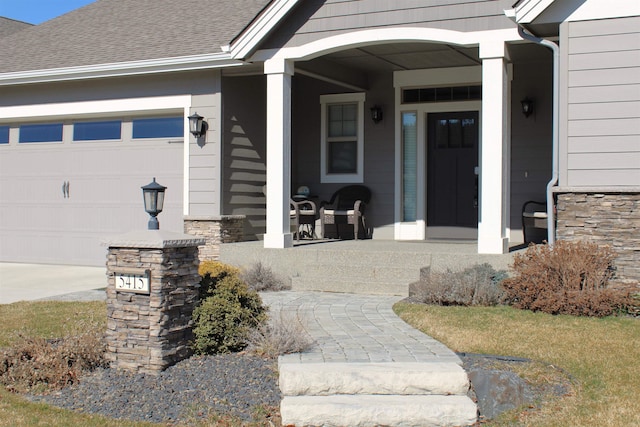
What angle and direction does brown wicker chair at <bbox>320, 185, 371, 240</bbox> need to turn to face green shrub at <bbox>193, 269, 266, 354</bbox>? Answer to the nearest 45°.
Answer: approximately 45° to its left

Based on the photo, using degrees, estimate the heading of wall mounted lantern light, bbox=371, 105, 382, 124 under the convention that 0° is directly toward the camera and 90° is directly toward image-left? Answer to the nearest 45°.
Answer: approximately 0°

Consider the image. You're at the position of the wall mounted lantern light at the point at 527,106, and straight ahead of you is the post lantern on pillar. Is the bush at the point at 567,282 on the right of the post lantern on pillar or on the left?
left

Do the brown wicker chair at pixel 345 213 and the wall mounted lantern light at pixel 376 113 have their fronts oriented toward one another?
no

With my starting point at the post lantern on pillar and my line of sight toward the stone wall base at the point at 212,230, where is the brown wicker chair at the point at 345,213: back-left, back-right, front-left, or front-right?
front-right

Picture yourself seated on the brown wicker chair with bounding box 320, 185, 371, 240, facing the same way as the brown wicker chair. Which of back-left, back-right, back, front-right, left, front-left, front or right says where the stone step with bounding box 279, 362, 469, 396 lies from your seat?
front-left

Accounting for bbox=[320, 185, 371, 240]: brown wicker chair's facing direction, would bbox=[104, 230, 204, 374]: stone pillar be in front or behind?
in front

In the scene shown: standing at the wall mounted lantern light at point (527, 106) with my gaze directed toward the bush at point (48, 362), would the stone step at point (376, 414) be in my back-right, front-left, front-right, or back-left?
front-left

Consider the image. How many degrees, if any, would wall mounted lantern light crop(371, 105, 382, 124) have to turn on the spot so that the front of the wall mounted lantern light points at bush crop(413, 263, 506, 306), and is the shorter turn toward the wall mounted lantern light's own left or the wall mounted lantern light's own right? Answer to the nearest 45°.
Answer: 0° — it already faces it

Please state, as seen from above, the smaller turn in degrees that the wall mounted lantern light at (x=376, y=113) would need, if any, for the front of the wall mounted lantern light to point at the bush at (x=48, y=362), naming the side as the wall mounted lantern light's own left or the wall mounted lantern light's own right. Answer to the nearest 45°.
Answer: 0° — it already faces it

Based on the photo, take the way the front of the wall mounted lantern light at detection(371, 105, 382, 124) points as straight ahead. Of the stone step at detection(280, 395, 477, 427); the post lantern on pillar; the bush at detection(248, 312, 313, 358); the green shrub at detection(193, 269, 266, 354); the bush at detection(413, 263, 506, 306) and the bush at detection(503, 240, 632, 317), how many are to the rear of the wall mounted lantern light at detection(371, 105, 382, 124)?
0

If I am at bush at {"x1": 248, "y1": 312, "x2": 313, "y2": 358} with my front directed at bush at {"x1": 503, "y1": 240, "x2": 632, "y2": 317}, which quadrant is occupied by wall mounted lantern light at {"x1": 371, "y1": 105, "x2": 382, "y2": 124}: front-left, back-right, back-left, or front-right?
front-left

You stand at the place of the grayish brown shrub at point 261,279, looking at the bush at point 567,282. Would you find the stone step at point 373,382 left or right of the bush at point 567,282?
right

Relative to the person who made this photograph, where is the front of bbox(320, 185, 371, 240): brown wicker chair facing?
facing the viewer and to the left of the viewer

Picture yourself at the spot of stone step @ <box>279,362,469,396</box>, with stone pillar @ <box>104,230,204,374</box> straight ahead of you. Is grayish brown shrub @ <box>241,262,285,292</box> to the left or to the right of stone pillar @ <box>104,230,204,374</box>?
right

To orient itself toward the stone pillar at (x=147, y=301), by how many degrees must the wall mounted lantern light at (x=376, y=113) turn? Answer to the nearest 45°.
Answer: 0° — it already faces it

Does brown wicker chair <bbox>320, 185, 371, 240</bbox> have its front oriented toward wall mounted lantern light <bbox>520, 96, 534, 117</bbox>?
no

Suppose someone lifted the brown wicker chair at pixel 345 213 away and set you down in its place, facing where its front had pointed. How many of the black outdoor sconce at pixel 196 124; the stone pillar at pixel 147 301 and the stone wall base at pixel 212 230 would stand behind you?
0

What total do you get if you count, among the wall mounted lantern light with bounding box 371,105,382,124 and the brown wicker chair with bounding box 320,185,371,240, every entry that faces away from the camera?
0

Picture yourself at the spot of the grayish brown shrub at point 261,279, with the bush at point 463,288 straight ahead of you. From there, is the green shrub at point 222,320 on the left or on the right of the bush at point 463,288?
right
